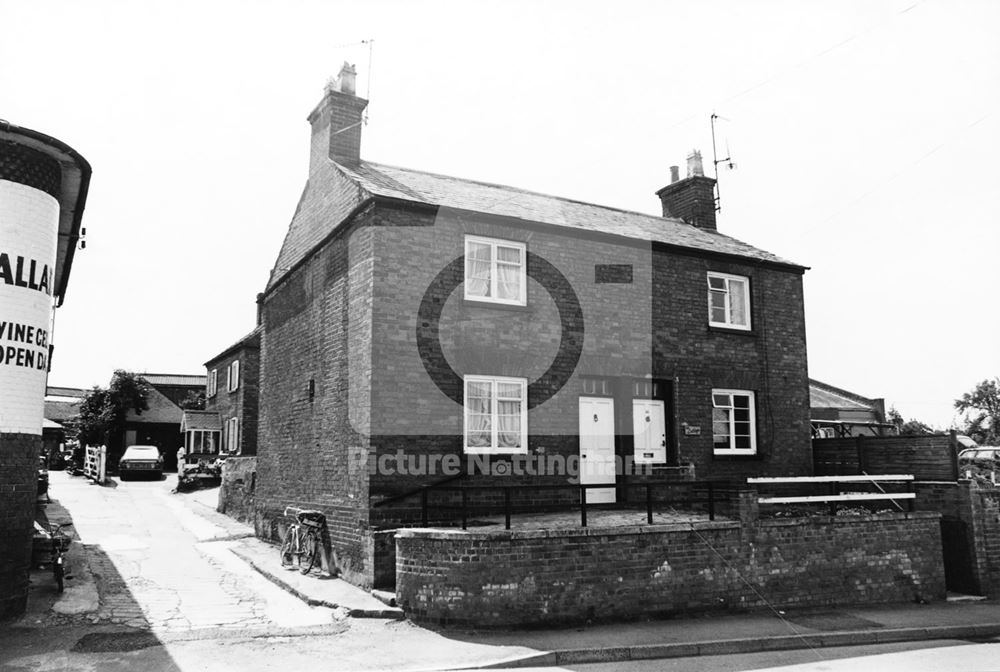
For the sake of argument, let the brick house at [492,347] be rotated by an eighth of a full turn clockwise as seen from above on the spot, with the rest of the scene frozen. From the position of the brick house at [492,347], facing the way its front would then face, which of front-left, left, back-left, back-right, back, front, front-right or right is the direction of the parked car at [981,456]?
back-left

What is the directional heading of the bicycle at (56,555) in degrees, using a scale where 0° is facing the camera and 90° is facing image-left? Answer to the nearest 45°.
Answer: approximately 0°

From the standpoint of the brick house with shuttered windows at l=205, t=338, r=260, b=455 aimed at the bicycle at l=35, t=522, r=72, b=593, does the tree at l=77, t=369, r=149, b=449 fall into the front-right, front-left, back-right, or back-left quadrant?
back-right

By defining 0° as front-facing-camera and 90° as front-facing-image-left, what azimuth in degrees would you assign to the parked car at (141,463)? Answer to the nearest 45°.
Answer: approximately 0°

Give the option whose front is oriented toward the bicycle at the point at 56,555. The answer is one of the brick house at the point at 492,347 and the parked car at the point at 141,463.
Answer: the parked car

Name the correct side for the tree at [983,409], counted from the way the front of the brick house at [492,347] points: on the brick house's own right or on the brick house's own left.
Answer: on the brick house's own left

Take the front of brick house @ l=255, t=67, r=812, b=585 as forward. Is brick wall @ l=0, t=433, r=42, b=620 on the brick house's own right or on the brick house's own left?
on the brick house's own right

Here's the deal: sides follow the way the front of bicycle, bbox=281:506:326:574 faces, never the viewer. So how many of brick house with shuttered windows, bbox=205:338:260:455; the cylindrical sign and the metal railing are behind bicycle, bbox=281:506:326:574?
1
